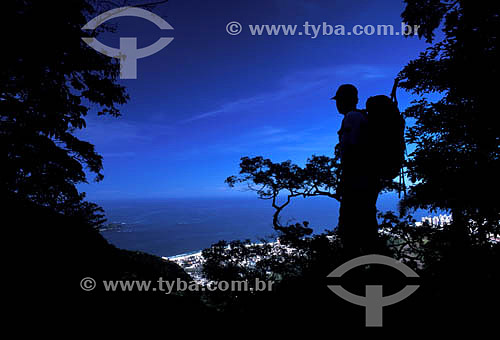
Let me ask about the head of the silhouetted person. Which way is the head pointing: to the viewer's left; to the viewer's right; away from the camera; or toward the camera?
to the viewer's left

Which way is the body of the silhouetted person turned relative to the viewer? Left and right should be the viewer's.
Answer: facing to the left of the viewer
